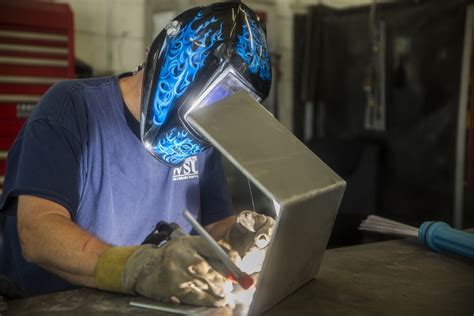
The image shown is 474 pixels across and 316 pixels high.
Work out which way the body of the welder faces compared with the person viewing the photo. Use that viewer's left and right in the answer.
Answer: facing the viewer and to the right of the viewer

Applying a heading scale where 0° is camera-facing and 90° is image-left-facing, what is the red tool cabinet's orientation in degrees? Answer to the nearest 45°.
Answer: approximately 0°

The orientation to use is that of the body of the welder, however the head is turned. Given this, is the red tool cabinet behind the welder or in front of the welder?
behind

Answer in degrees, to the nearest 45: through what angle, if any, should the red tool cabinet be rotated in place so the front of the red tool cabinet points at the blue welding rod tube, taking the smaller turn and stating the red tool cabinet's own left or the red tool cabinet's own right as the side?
approximately 45° to the red tool cabinet's own left

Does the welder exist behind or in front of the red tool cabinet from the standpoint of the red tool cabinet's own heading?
in front

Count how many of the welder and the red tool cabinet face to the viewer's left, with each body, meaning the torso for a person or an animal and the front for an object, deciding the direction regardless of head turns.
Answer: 0

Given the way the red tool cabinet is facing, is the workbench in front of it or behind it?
in front
